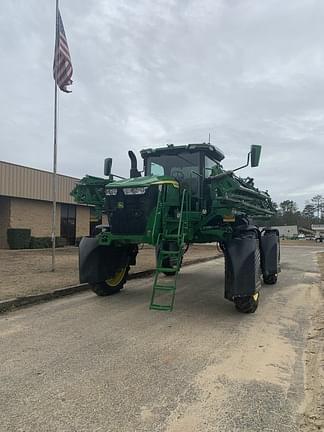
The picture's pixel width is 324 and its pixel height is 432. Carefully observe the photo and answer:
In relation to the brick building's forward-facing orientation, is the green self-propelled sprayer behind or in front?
in front

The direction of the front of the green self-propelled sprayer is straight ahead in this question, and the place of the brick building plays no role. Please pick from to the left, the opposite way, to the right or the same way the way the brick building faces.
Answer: to the left

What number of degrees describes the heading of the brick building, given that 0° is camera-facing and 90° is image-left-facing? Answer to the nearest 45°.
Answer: approximately 315°

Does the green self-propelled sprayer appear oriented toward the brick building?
no

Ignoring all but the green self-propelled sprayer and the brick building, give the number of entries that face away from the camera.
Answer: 0

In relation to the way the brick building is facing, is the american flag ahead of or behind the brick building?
ahead
